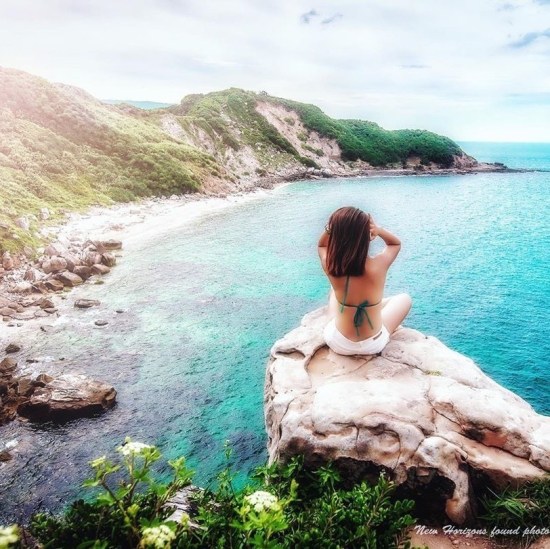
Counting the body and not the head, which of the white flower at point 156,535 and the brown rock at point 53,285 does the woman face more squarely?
the brown rock

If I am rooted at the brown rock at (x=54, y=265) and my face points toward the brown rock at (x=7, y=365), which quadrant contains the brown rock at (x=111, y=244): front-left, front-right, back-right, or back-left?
back-left

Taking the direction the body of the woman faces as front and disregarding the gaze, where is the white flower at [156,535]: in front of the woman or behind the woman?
behind

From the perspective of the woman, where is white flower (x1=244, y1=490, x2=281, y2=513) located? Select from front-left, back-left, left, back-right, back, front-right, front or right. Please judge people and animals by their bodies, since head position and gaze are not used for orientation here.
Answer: back

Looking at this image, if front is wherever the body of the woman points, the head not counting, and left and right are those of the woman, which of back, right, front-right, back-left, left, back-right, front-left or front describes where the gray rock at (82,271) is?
front-left

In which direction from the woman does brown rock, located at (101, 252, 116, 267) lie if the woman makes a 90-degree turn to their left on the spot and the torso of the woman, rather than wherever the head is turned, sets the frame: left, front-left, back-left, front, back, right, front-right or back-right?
front-right

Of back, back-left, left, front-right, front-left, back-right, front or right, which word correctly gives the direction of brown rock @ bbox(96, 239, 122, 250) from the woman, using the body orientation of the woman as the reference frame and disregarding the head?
front-left

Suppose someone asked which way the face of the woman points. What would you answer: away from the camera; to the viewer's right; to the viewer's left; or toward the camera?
away from the camera

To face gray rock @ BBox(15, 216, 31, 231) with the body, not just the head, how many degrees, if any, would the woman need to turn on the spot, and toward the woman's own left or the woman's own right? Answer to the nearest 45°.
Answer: approximately 45° to the woman's own left

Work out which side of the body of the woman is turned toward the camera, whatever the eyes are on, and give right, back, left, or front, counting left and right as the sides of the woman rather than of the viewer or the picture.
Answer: back
